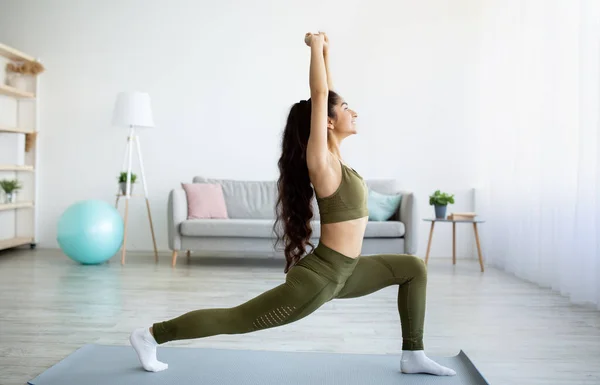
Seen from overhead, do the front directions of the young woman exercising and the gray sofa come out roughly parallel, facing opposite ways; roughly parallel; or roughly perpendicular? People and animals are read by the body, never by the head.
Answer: roughly perpendicular

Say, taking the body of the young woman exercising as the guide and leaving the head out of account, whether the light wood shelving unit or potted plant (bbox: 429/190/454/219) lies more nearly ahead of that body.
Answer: the potted plant

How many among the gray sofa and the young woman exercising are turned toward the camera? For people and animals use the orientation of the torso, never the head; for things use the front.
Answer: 1

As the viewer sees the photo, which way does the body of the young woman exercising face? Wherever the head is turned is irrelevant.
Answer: to the viewer's right

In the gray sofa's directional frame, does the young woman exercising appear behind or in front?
in front

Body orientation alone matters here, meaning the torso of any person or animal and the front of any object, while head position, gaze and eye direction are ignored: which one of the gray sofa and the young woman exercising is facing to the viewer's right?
the young woman exercising

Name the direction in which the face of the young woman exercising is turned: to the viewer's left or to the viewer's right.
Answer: to the viewer's right

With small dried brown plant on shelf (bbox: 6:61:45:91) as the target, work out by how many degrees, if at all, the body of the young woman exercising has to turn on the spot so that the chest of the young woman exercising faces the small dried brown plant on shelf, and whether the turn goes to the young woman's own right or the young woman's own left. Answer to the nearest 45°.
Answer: approximately 135° to the young woman's own left

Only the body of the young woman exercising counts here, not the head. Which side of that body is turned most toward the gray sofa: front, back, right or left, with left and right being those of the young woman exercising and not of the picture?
left

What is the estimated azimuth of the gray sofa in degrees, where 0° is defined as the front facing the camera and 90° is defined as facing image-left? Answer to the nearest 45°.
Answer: approximately 0°

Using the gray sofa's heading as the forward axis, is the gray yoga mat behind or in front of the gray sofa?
in front

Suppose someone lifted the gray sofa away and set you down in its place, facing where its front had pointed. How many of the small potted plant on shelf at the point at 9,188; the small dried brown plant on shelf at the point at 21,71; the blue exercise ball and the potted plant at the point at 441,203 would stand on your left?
1

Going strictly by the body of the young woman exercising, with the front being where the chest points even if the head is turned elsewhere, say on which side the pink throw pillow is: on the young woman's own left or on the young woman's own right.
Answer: on the young woman's own left

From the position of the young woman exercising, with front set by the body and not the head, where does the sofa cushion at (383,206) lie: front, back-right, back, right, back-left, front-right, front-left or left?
left
